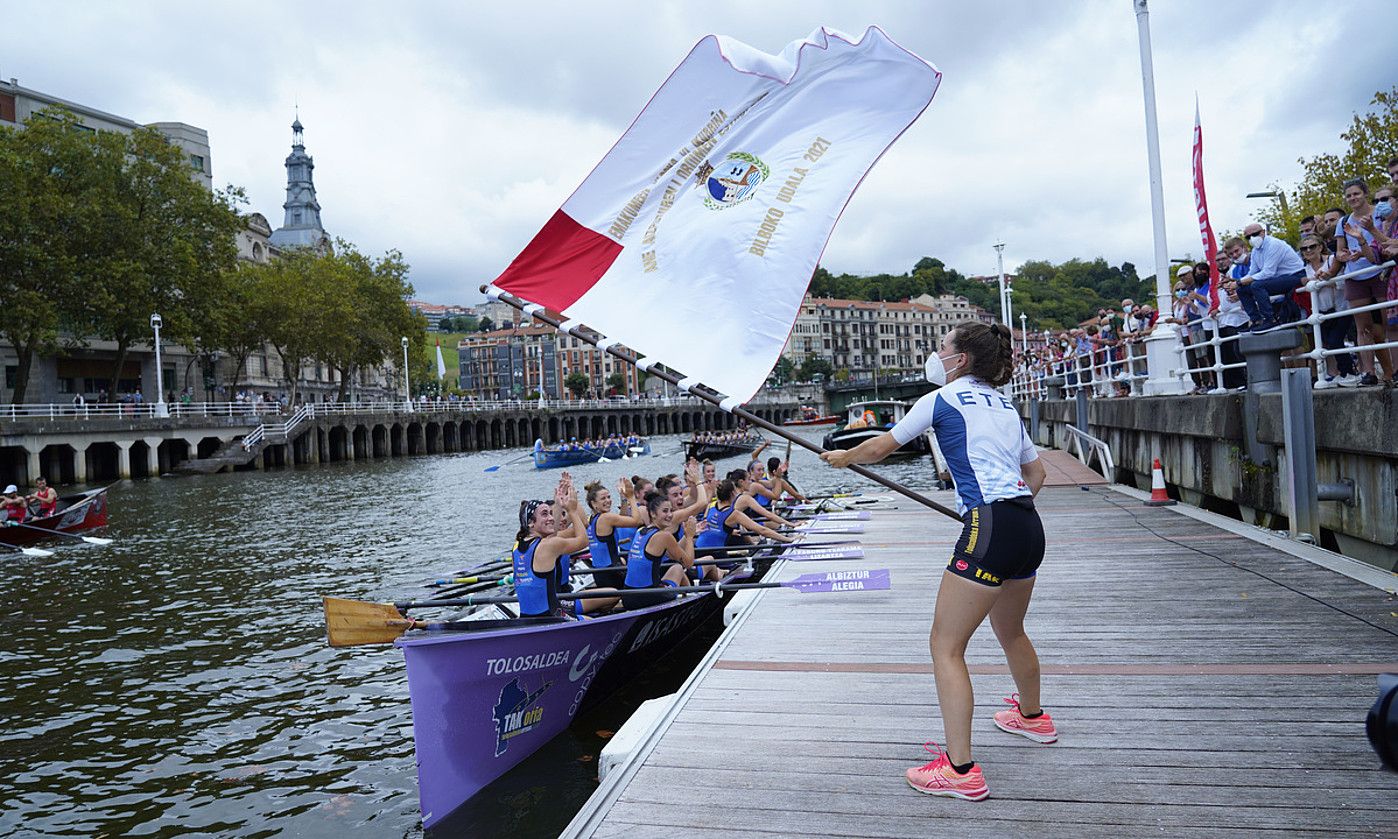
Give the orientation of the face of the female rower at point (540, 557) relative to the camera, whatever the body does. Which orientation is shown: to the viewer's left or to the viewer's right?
to the viewer's right

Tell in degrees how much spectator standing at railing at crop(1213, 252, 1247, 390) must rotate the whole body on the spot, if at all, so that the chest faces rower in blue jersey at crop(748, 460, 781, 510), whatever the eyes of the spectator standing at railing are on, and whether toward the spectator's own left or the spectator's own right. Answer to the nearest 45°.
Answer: approximately 45° to the spectator's own right

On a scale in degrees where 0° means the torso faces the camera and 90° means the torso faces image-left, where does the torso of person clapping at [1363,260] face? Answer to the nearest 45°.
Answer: approximately 45°

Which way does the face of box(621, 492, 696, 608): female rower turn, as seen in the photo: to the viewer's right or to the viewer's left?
to the viewer's right

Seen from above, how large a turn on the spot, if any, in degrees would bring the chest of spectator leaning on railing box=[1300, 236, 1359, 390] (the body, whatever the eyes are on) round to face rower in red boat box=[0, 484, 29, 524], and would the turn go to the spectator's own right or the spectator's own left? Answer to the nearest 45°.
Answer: approximately 45° to the spectator's own right

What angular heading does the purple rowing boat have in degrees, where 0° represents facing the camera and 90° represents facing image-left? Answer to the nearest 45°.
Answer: approximately 45°

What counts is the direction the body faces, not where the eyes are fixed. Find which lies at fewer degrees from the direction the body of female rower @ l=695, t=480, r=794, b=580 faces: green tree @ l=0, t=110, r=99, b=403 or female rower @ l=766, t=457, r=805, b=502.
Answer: the female rower

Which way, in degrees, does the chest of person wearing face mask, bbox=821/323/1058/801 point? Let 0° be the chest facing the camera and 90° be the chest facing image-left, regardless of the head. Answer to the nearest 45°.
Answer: approximately 135°
